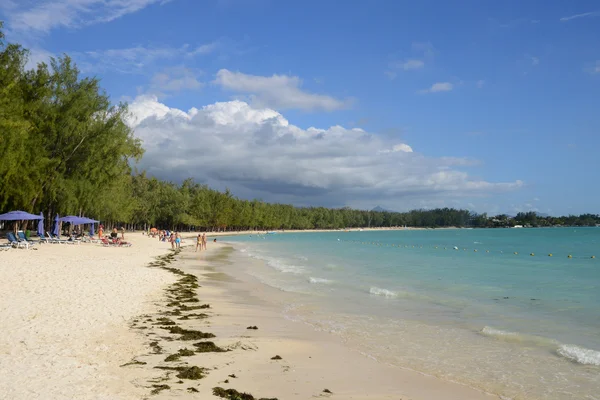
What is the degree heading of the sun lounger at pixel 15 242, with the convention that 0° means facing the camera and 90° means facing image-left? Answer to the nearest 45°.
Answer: approximately 270°

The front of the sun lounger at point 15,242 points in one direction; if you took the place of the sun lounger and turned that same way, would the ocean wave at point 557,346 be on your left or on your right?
on your right

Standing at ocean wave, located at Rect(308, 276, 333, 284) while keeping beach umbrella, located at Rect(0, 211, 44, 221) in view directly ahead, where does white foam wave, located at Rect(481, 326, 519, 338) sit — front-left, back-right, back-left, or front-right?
back-left

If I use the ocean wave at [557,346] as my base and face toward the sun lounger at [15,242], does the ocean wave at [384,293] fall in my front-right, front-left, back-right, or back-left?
front-right

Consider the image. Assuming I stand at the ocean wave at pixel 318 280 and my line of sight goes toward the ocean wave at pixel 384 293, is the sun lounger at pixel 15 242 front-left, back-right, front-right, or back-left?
back-right

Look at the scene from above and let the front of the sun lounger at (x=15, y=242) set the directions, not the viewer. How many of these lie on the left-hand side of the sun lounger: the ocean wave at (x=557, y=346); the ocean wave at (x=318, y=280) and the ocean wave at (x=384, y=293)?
0

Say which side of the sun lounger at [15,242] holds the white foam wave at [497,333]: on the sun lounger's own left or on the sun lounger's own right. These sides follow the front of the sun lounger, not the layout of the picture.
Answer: on the sun lounger's own right

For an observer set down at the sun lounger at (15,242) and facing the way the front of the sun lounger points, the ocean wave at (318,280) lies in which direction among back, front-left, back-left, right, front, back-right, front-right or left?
front-right

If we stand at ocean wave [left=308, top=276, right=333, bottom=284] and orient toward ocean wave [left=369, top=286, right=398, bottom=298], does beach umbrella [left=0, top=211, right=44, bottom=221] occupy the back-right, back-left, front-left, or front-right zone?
back-right
